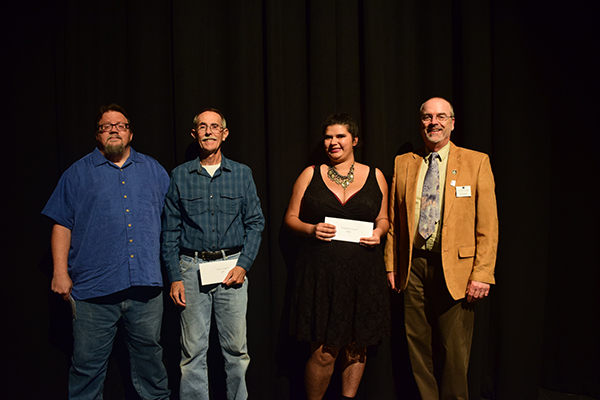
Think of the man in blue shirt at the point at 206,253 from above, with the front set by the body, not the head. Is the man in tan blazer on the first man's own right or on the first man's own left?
on the first man's own left

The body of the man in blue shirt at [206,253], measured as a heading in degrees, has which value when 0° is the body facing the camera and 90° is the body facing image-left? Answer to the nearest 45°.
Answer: approximately 0°

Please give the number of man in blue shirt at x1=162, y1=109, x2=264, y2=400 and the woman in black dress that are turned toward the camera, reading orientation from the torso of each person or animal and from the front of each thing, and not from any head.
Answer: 2

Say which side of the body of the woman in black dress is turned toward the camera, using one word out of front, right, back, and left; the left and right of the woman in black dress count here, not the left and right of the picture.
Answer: front

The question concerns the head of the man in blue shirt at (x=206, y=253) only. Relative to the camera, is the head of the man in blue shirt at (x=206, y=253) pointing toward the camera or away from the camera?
toward the camera

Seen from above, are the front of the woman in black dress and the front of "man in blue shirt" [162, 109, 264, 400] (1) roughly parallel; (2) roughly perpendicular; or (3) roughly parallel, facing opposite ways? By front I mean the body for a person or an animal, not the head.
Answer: roughly parallel

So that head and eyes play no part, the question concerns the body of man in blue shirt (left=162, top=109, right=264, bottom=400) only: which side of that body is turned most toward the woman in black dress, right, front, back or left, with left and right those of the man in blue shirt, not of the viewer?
left

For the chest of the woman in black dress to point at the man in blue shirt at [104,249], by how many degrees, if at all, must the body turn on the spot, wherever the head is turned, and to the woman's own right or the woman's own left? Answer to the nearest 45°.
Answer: approximately 90° to the woman's own right

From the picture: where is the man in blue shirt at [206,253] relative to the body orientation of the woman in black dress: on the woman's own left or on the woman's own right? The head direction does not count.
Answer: on the woman's own right
